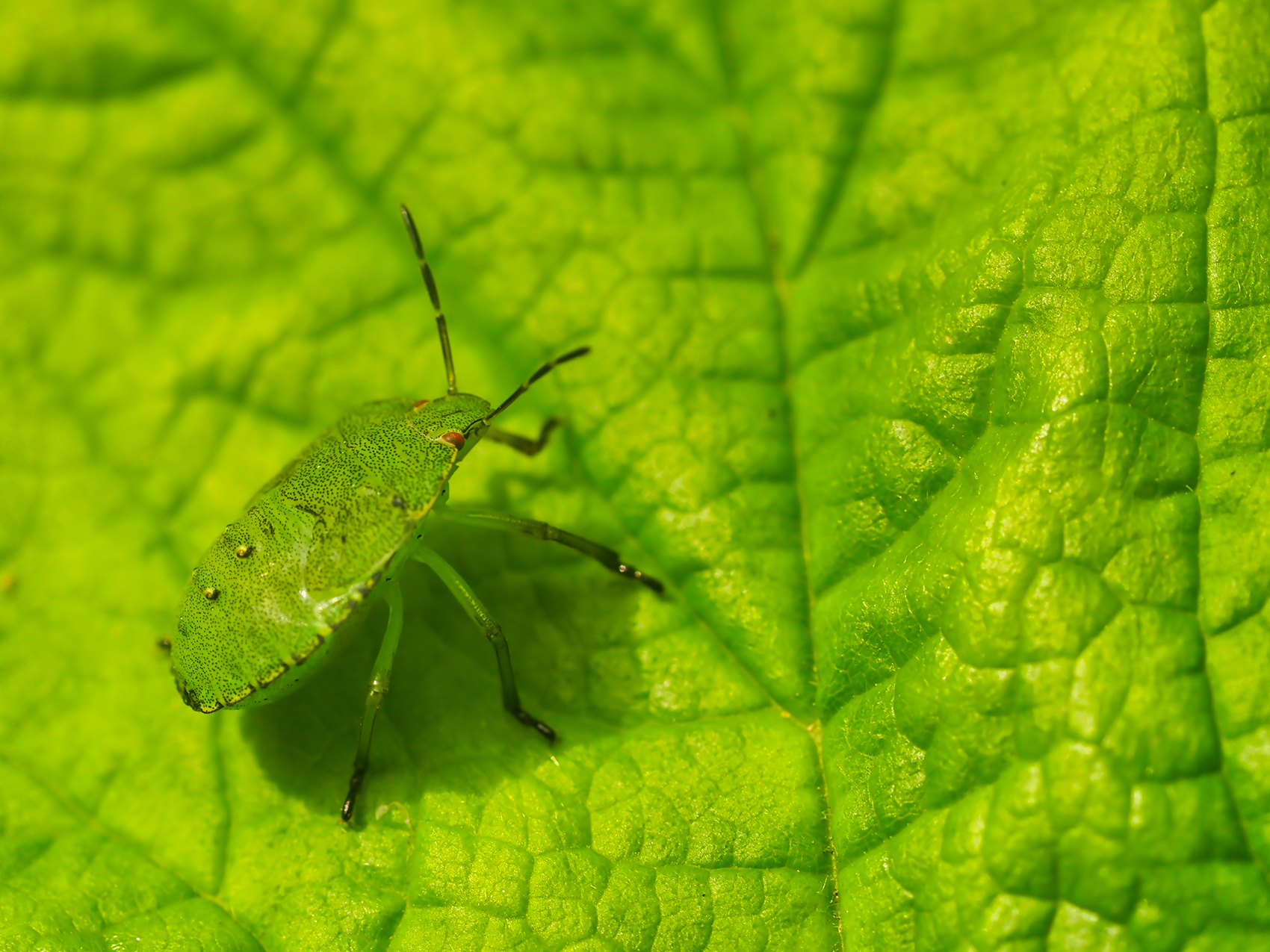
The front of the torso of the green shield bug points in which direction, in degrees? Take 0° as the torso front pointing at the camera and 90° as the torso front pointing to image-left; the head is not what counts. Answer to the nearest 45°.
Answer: approximately 225°
